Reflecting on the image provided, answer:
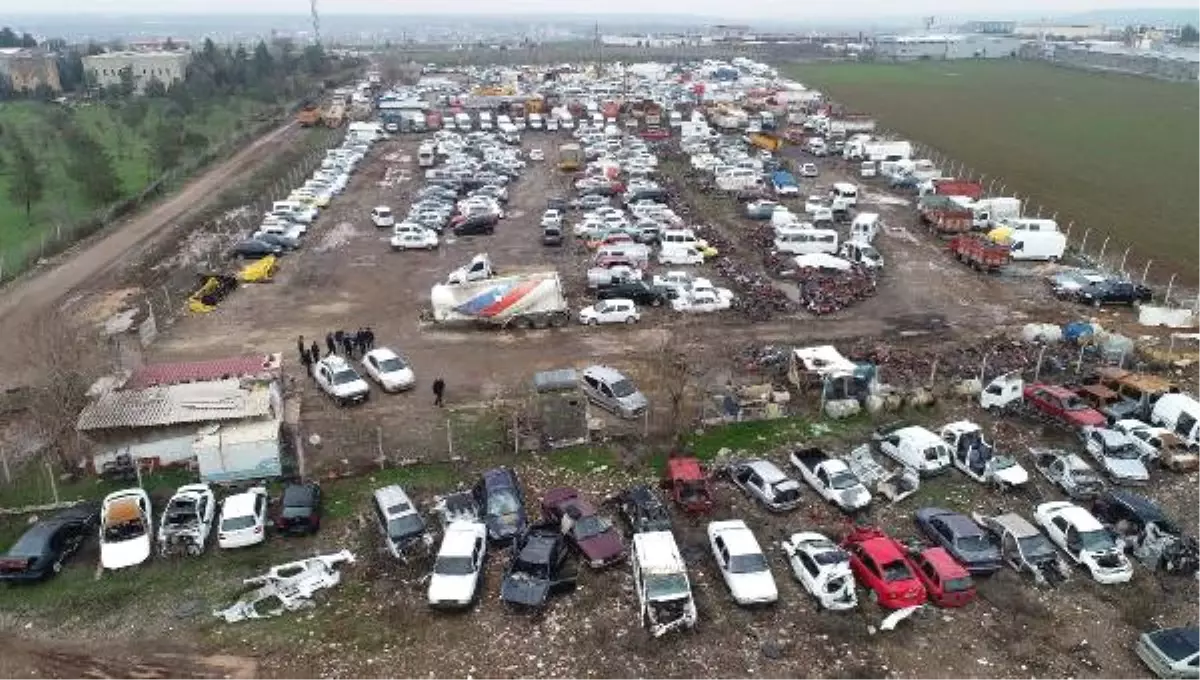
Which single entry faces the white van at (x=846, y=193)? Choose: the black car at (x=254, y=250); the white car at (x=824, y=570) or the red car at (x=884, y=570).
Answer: the black car

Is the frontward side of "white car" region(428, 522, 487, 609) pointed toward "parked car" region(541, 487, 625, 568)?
no

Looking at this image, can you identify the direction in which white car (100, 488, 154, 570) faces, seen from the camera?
facing the viewer

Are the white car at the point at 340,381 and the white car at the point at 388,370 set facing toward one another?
no

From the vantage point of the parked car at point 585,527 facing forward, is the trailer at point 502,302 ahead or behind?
behind

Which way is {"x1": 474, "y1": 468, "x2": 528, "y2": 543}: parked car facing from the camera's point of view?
toward the camera

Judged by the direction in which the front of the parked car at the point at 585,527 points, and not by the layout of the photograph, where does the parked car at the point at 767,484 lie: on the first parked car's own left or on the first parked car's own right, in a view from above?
on the first parked car's own left

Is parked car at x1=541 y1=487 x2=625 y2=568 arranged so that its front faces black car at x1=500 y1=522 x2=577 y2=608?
no

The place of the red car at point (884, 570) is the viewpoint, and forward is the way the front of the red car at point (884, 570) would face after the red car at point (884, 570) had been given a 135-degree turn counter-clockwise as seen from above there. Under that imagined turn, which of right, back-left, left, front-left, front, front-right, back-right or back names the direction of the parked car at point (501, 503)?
left

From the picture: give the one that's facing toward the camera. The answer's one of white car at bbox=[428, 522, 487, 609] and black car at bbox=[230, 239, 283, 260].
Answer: the white car

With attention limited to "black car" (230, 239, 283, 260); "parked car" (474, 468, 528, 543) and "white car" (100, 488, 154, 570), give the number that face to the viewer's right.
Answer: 1

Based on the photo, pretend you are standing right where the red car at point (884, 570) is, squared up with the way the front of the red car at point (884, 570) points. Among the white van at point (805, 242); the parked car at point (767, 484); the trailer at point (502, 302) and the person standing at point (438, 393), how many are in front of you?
0

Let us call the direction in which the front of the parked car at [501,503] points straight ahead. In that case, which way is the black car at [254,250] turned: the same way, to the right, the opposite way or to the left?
to the left

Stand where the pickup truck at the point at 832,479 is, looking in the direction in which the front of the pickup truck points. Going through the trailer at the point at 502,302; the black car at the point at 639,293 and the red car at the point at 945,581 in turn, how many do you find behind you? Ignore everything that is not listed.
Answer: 2

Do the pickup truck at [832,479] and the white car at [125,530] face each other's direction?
no

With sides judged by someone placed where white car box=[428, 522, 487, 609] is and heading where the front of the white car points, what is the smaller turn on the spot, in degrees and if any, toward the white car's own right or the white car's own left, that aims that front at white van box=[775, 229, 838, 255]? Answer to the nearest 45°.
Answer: approximately 135° to the white car's own left

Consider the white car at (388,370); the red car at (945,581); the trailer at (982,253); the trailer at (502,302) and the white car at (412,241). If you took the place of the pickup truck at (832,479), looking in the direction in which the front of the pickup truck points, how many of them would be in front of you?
1

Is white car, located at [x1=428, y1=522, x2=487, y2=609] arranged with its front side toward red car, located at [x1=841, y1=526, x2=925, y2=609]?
no

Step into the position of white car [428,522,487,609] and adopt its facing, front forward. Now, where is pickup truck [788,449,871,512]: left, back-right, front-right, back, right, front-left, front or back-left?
left
